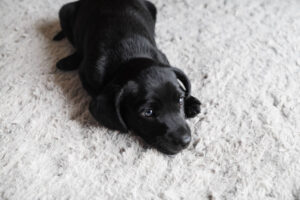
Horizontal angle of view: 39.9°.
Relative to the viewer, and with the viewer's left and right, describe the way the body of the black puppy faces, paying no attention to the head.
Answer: facing the viewer and to the right of the viewer
